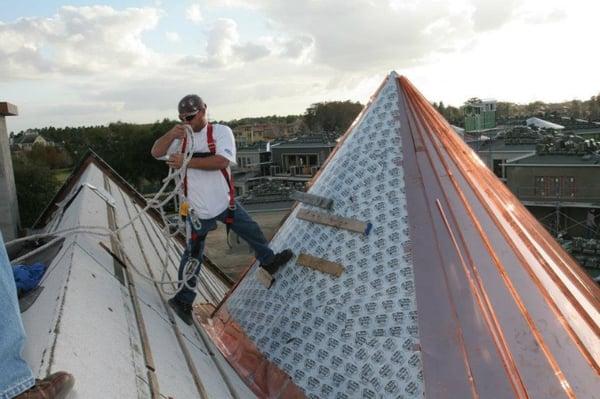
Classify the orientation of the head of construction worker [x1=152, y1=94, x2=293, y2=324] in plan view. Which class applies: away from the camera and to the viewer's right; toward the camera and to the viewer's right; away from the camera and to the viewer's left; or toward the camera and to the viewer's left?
toward the camera and to the viewer's left

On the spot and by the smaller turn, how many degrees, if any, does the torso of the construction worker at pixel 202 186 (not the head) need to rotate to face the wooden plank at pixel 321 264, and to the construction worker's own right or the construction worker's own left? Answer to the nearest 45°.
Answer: approximately 90° to the construction worker's own left

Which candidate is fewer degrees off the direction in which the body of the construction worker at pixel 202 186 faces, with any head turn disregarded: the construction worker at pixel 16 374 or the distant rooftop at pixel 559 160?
the construction worker

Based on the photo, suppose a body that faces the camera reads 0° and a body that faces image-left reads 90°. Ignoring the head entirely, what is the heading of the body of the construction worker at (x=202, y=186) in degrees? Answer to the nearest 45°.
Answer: approximately 45°

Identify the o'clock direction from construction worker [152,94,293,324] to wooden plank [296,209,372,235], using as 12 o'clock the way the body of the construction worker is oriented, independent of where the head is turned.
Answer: The wooden plank is roughly at 8 o'clock from the construction worker.

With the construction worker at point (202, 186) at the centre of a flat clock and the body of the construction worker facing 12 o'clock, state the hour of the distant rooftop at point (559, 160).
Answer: The distant rooftop is roughly at 6 o'clock from the construction worker.

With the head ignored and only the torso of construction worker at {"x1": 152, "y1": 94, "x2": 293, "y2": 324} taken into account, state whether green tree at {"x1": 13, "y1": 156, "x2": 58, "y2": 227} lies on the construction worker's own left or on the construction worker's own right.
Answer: on the construction worker's own right
